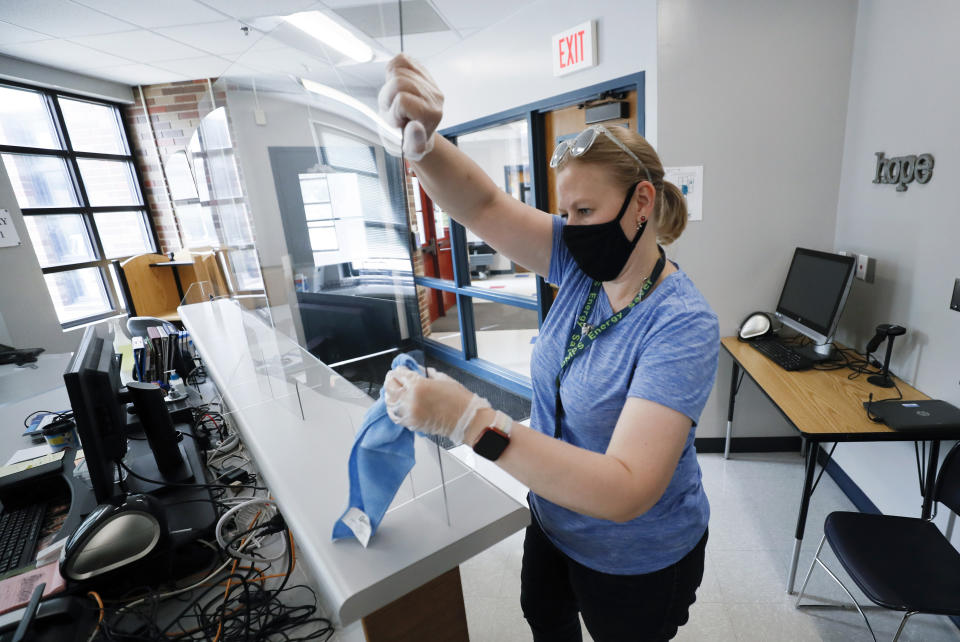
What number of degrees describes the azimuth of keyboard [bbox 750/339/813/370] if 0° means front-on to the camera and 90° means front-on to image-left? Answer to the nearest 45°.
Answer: approximately 45°

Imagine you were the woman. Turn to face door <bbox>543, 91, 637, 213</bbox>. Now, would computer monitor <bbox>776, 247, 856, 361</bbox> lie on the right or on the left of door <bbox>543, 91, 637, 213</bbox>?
right

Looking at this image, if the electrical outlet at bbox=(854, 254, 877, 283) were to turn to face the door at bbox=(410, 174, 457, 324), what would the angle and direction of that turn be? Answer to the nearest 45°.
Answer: approximately 45° to its right

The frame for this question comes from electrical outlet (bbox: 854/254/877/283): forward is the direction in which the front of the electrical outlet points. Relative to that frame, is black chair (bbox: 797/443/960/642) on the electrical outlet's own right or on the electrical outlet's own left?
on the electrical outlet's own left

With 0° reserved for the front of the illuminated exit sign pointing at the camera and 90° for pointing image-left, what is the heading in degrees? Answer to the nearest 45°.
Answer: approximately 45°

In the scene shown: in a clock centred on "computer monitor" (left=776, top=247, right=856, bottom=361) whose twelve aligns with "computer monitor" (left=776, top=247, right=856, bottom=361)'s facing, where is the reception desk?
The reception desk is roughly at 11 o'clock from the computer monitor.
